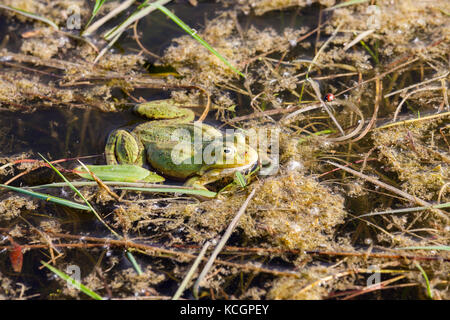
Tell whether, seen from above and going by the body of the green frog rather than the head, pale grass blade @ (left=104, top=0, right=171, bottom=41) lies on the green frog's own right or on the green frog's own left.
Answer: on the green frog's own left

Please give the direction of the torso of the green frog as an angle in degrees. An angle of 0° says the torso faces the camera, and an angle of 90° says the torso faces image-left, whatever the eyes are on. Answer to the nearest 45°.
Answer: approximately 270°

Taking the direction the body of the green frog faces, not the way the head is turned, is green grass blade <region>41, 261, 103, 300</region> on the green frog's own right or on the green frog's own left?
on the green frog's own right

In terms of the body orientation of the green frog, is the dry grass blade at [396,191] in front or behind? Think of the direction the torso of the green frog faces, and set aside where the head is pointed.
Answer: in front

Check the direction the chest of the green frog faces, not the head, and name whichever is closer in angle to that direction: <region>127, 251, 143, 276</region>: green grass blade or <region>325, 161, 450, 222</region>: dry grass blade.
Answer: the dry grass blade

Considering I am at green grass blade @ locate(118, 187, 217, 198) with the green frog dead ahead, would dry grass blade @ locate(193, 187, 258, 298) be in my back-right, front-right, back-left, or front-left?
back-right

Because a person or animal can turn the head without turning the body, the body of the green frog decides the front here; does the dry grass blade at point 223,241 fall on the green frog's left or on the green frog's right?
on the green frog's right

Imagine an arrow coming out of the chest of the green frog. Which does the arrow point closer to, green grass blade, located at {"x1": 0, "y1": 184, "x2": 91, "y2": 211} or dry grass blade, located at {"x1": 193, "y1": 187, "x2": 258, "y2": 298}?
the dry grass blade
